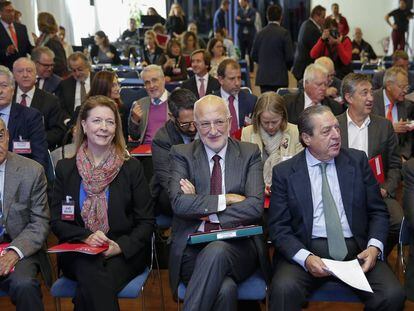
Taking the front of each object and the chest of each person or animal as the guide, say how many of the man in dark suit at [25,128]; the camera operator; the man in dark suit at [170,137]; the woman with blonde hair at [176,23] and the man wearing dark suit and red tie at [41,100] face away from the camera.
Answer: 0

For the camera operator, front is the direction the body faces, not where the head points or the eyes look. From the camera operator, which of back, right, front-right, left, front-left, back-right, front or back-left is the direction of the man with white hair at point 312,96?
front

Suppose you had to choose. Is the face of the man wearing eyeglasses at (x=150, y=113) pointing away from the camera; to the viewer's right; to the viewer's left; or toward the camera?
toward the camera

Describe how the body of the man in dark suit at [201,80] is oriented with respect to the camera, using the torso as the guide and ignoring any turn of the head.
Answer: toward the camera

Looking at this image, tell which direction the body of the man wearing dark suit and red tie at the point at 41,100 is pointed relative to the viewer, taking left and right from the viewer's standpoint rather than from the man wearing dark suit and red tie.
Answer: facing the viewer

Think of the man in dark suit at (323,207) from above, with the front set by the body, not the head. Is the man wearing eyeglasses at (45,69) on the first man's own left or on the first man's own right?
on the first man's own right

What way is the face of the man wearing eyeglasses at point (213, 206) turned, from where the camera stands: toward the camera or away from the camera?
toward the camera

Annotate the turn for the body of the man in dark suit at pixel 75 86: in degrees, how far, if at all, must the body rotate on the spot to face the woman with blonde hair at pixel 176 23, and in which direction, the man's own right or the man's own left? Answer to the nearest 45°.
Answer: approximately 135° to the man's own left

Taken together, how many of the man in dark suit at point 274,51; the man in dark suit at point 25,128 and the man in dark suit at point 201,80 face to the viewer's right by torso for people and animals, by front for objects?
0

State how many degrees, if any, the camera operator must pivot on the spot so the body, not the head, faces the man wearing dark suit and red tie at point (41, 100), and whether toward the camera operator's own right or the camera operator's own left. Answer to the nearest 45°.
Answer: approximately 45° to the camera operator's own right

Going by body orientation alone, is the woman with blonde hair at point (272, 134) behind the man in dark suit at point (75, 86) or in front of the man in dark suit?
in front

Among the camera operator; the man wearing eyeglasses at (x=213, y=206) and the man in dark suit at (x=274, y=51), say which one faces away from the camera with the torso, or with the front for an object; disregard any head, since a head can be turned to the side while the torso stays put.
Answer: the man in dark suit

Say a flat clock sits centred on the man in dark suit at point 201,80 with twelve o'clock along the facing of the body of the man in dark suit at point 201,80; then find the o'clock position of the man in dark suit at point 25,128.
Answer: the man in dark suit at point 25,128 is roughly at 1 o'clock from the man in dark suit at point 201,80.

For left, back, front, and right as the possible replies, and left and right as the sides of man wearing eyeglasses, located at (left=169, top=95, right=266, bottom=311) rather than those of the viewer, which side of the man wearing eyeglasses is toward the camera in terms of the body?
front

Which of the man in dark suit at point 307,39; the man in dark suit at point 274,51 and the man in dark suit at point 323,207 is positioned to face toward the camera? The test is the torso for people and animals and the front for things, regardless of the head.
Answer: the man in dark suit at point 323,207

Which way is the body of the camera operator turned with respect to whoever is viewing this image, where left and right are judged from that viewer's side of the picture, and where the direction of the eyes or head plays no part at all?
facing the viewer

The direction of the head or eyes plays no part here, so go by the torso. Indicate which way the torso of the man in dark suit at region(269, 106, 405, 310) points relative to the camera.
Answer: toward the camera

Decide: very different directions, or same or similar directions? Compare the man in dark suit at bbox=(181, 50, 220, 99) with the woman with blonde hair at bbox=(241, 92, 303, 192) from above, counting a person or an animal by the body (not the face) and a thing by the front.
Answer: same or similar directions

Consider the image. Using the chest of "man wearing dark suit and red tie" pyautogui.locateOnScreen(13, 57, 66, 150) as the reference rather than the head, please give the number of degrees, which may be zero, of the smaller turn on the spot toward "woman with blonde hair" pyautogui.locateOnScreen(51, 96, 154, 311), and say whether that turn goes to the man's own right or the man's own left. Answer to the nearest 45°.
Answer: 0° — they already face them
